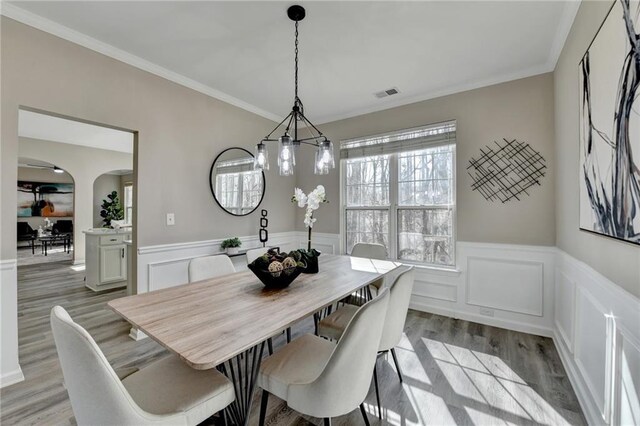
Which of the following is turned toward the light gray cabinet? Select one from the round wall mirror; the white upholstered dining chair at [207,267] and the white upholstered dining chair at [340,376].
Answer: the white upholstered dining chair at [340,376]

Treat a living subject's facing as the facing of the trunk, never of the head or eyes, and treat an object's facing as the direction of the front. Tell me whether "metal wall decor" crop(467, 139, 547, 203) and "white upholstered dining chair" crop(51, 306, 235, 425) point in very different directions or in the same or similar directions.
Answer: very different directions

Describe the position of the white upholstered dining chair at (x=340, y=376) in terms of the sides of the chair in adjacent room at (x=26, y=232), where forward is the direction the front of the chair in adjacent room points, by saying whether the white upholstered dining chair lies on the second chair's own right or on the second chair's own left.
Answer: on the second chair's own right

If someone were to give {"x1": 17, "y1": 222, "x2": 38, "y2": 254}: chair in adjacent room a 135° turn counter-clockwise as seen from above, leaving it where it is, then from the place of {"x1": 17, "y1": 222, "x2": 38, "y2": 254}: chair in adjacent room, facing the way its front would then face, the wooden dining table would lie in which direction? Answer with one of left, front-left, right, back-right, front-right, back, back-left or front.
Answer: back-left

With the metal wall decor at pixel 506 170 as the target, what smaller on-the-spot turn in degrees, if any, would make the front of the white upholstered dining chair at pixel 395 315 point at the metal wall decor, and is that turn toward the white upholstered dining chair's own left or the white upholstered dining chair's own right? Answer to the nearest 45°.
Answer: approximately 90° to the white upholstered dining chair's own right

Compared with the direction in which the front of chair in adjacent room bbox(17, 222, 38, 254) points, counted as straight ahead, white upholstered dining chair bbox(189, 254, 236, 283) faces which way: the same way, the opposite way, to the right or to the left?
to the right

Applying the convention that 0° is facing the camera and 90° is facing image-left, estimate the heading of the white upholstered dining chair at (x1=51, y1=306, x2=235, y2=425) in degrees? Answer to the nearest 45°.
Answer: approximately 225°

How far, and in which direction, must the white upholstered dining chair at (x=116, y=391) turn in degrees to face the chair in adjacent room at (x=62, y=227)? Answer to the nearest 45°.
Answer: approximately 45° to its left

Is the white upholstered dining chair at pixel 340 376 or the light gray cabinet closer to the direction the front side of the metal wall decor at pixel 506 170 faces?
the white upholstered dining chair

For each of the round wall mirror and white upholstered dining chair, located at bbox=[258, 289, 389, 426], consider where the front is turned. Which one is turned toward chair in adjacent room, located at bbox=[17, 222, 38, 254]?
the white upholstered dining chair

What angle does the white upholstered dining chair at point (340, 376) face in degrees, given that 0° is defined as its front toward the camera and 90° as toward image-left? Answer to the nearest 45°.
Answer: approximately 135°

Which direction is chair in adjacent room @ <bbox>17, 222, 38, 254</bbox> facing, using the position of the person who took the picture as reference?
facing to the right of the viewer

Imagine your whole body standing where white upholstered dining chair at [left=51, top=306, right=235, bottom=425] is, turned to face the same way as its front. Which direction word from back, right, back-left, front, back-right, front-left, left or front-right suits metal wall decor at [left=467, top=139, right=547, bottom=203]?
front-right
